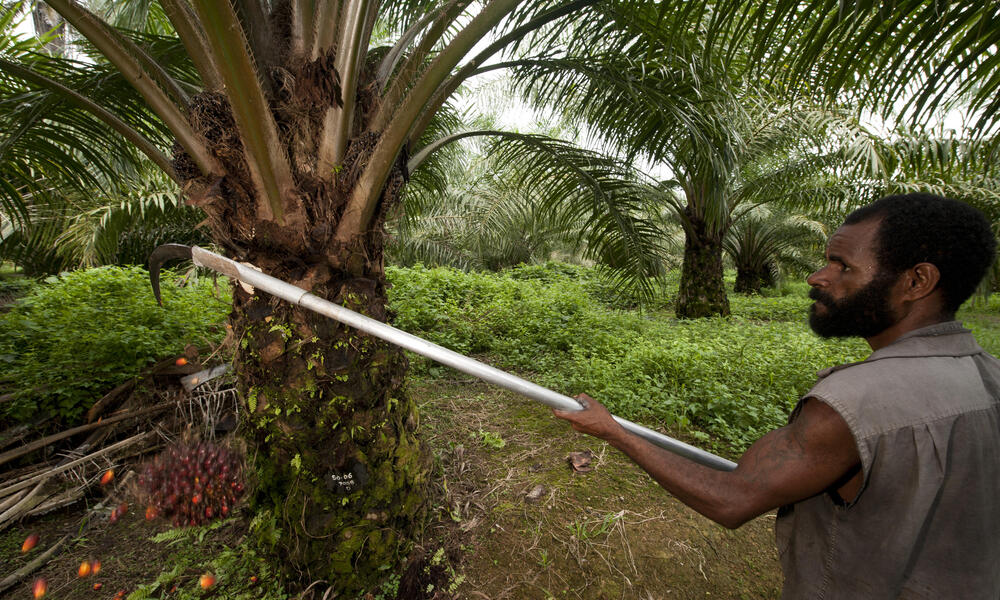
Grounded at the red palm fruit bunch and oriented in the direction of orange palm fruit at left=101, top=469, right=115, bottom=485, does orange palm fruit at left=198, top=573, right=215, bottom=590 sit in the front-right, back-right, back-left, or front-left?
back-left

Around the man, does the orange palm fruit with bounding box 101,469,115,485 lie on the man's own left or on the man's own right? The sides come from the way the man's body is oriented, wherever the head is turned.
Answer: on the man's own left

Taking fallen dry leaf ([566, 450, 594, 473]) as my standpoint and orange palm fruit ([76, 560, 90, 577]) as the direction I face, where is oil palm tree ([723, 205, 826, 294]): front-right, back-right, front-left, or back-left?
back-right

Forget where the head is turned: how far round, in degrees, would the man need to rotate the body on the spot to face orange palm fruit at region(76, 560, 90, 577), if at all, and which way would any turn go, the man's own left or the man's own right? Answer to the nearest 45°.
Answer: approximately 45° to the man's own left

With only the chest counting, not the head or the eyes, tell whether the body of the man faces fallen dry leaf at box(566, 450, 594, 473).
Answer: yes

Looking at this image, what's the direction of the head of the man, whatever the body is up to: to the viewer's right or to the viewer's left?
to the viewer's left

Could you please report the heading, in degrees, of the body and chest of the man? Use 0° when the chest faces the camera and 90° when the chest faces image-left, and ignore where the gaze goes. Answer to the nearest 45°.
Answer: approximately 135°

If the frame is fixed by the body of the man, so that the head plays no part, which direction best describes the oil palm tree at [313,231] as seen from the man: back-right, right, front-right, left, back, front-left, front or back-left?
front-left
